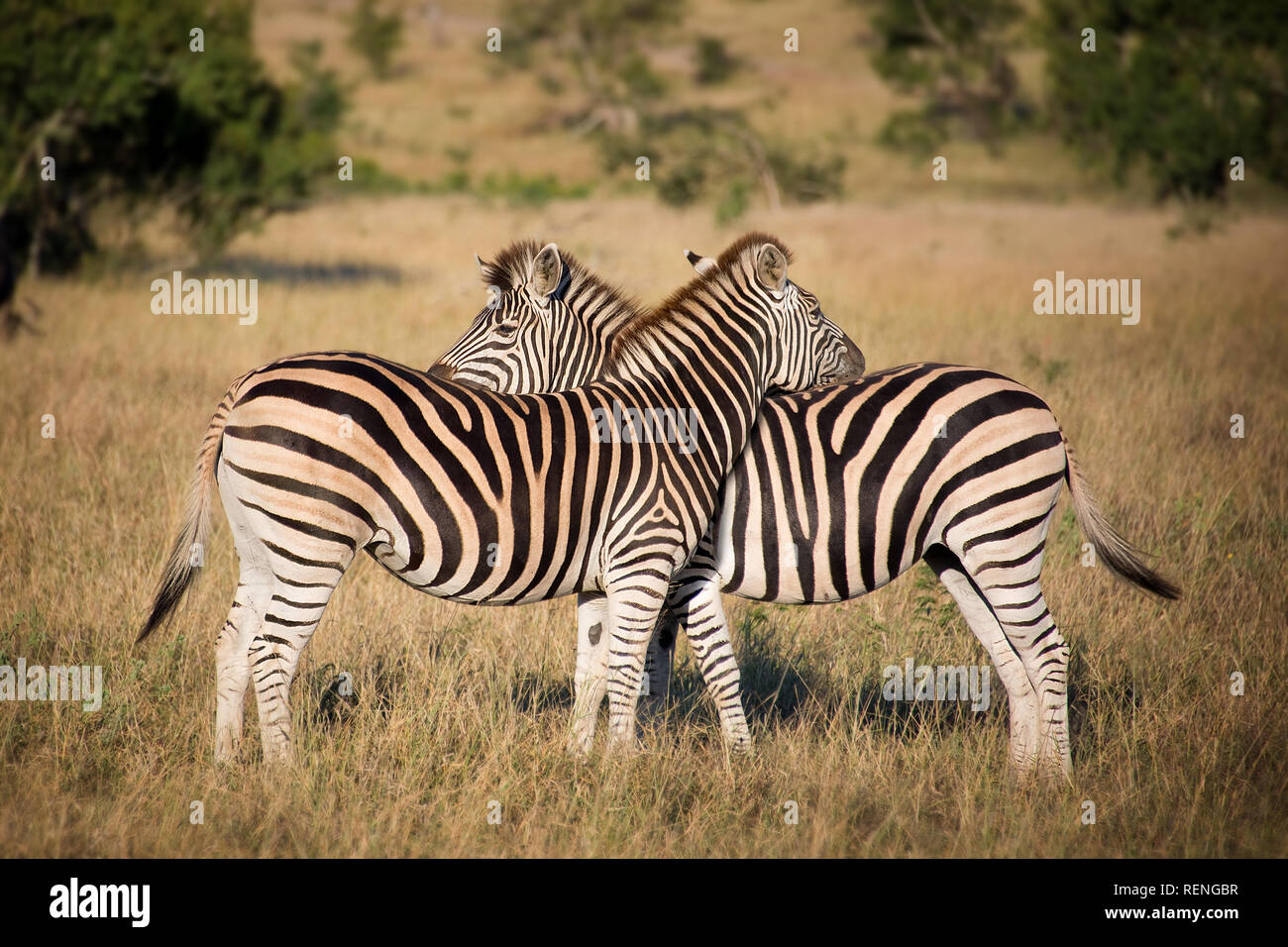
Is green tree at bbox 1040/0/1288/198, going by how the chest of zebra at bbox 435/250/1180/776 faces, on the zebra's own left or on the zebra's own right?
on the zebra's own right

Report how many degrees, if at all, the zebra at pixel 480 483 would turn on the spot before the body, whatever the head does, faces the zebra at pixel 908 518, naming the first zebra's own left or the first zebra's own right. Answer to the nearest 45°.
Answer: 0° — it already faces it

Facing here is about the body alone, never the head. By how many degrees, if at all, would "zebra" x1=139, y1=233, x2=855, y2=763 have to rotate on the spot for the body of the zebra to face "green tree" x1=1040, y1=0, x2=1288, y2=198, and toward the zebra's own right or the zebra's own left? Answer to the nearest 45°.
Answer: approximately 45° to the zebra's own left

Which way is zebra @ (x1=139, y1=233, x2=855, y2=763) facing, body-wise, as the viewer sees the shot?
to the viewer's right

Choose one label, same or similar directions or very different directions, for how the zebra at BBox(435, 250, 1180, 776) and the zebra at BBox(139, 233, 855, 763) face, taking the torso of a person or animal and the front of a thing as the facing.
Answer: very different directions

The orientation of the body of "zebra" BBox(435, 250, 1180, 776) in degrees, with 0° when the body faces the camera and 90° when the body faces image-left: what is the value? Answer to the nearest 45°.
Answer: approximately 90°

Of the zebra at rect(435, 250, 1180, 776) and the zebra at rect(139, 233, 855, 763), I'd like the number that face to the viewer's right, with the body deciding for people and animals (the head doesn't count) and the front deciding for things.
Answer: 1

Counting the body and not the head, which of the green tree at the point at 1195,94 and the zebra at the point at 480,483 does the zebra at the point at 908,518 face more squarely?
the zebra

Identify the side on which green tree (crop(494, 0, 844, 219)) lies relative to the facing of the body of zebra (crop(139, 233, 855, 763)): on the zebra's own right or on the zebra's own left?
on the zebra's own left
